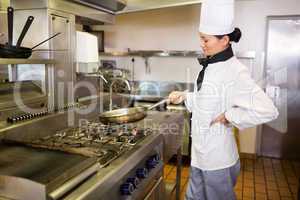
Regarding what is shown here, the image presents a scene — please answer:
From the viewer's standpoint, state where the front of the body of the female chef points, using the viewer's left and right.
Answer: facing to the left of the viewer

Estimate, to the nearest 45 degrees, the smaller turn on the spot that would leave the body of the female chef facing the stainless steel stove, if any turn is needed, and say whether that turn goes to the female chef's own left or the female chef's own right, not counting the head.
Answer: approximately 45° to the female chef's own left

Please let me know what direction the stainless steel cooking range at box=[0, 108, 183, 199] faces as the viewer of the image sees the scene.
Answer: facing the viewer and to the right of the viewer

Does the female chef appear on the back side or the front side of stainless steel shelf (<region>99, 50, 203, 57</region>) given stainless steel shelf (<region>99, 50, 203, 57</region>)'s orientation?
on the front side

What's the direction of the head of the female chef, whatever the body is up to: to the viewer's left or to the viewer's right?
to the viewer's left

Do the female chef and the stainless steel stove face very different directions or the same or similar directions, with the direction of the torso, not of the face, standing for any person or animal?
very different directions

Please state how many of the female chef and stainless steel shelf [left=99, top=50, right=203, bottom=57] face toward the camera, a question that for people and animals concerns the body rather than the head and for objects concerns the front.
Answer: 1

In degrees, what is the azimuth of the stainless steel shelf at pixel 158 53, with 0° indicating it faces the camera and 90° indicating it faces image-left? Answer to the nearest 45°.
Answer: approximately 0°

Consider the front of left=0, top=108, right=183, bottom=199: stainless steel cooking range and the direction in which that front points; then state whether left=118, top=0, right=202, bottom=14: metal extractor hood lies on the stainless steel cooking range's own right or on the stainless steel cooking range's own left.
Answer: on the stainless steel cooking range's own left
